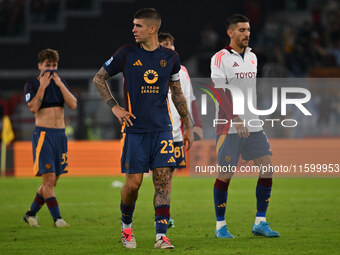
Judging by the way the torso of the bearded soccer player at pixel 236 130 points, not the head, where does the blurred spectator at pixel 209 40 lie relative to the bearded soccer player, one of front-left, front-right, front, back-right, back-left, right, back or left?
back-left

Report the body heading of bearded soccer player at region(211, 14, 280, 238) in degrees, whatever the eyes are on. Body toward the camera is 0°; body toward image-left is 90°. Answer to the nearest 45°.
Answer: approximately 315°
